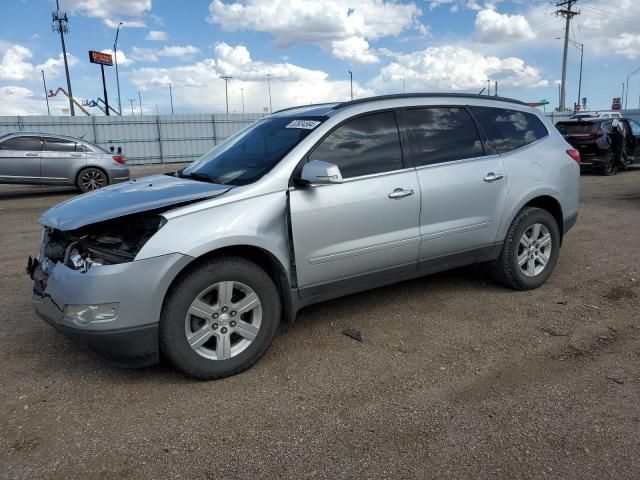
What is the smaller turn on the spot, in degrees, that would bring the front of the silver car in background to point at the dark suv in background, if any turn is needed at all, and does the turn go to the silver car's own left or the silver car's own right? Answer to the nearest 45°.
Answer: approximately 180°

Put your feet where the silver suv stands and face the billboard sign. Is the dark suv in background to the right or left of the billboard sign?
right

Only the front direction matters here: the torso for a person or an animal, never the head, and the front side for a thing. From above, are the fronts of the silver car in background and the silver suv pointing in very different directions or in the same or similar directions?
same or similar directions

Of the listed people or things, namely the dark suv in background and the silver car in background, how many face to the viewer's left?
1

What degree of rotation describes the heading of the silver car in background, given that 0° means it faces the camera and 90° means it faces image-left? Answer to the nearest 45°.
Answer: approximately 90°

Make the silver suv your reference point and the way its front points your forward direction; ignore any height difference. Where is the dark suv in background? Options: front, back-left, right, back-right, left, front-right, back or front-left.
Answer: back

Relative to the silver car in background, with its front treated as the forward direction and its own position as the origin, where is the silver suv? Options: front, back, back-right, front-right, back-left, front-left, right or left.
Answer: left

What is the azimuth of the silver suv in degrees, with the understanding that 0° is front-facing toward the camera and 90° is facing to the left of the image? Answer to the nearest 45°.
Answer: approximately 45°

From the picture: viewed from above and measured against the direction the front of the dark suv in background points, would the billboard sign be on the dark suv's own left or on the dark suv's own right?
on the dark suv's own left

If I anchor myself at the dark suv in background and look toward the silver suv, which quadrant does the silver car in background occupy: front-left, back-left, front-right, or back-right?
front-right

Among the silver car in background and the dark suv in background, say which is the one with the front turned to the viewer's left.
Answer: the silver car in background

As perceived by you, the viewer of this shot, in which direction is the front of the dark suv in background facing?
facing away from the viewer and to the right of the viewer

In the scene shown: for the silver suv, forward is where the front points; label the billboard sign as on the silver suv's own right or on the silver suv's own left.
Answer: on the silver suv's own right

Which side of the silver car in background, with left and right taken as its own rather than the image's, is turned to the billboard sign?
right
